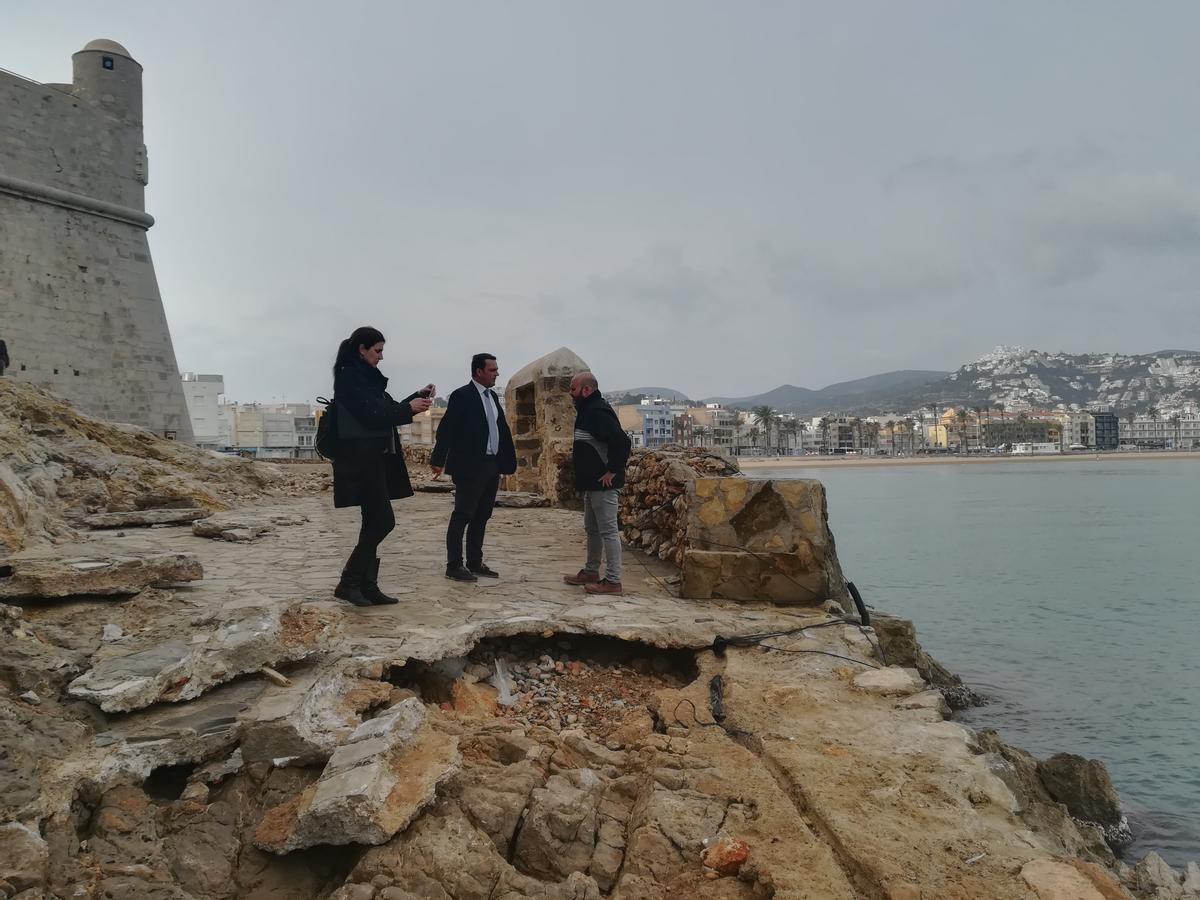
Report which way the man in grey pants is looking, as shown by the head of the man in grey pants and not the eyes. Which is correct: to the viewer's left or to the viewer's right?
to the viewer's left

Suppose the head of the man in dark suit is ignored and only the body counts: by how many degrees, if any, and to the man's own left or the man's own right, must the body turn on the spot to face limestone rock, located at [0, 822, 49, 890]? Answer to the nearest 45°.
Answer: approximately 45° to the man's own right

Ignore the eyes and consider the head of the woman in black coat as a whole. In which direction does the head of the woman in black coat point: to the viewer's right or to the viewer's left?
to the viewer's right

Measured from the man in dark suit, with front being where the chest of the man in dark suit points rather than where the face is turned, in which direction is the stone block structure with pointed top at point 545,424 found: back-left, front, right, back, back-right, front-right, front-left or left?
back-left

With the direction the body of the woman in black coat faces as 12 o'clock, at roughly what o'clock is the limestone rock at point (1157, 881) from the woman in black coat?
The limestone rock is roughly at 1 o'clock from the woman in black coat.

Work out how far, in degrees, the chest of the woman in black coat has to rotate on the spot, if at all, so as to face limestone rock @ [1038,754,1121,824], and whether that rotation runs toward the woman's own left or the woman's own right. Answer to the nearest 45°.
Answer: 0° — they already face it

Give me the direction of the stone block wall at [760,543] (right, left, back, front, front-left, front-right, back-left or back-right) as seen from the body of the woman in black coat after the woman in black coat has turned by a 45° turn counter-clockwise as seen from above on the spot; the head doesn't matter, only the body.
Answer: front-right

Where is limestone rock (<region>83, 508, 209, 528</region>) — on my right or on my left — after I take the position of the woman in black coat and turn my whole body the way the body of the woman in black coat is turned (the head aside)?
on my left

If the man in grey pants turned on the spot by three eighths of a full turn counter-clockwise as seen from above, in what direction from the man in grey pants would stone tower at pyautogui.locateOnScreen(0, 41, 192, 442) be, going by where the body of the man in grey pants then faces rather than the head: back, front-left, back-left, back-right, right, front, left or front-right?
back

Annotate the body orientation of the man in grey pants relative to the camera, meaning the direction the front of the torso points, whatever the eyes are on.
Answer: to the viewer's left

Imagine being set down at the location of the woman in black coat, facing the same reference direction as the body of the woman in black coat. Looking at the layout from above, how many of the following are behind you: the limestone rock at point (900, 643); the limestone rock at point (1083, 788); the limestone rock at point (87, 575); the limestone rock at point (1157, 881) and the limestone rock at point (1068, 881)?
1

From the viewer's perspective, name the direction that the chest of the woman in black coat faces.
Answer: to the viewer's right

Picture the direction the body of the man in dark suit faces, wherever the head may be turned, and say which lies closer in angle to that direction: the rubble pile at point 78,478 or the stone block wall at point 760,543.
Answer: the stone block wall

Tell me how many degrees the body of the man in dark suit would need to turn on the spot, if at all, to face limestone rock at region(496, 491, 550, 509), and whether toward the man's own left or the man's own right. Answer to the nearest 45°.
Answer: approximately 135° to the man's own left

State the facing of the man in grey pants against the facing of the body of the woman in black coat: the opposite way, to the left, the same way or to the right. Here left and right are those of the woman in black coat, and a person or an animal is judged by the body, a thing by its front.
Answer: the opposite way

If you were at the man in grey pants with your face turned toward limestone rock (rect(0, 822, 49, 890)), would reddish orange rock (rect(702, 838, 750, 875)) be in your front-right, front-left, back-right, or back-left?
front-left

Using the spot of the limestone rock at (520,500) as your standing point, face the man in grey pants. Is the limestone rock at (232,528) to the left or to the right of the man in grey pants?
right

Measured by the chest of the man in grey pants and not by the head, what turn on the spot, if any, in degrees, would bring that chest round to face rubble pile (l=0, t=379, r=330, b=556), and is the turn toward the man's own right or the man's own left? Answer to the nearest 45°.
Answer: approximately 45° to the man's own right
